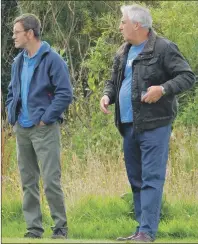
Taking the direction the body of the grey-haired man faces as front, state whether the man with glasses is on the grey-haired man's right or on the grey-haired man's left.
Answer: on the grey-haired man's right

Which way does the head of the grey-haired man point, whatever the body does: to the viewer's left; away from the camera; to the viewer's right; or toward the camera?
to the viewer's left

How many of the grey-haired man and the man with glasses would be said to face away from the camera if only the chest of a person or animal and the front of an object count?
0

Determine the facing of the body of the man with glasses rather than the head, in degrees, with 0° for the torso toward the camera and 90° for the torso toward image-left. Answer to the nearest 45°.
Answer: approximately 45°

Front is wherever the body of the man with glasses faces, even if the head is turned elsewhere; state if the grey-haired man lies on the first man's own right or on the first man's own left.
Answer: on the first man's own left

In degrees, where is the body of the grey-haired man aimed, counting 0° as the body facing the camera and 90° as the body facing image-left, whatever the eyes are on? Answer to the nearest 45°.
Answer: approximately 45°
